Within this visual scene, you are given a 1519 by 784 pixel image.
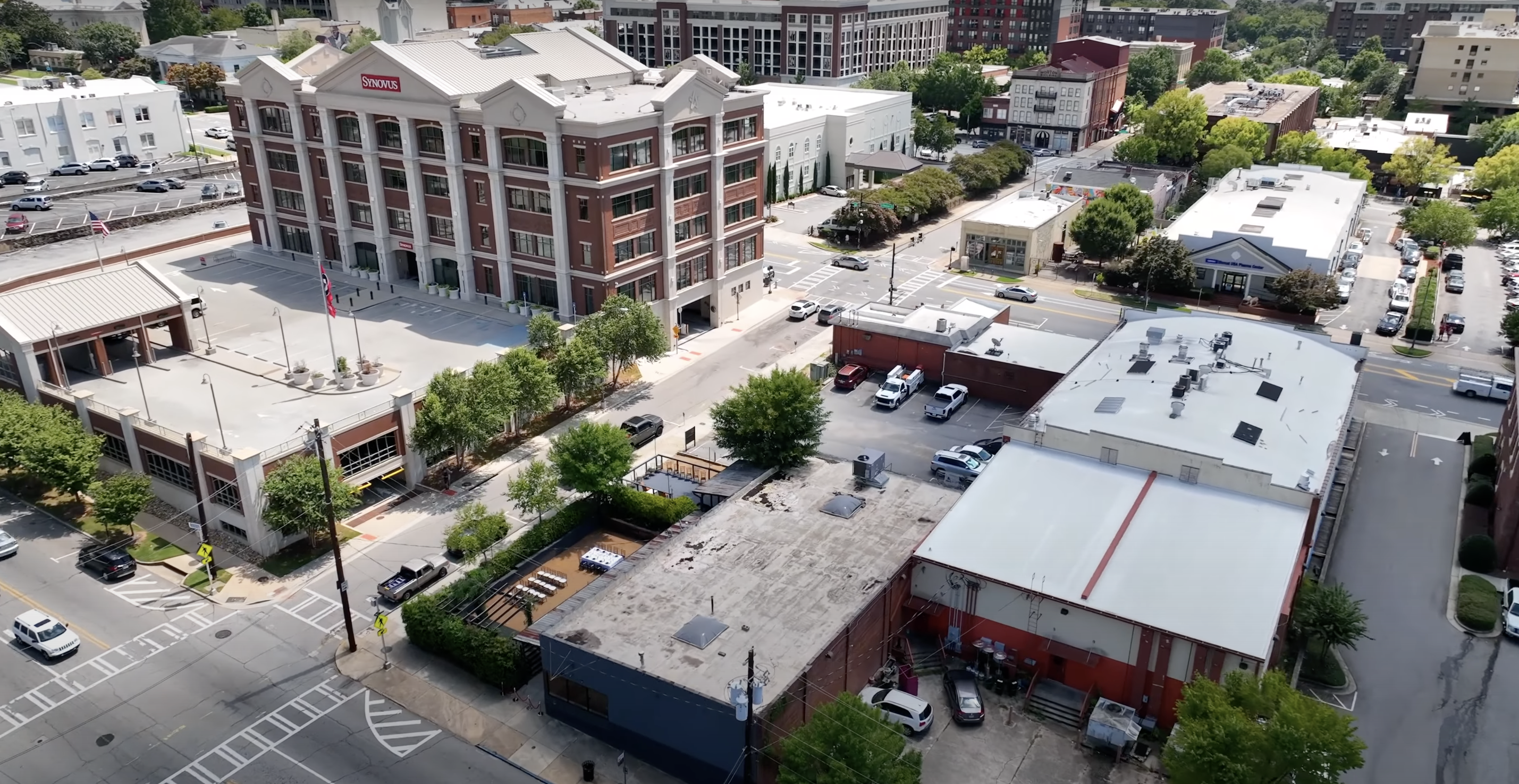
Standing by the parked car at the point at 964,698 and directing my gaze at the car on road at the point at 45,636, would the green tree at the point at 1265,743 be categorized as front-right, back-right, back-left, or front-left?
back-left

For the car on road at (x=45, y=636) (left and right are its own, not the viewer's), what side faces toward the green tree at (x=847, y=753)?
front

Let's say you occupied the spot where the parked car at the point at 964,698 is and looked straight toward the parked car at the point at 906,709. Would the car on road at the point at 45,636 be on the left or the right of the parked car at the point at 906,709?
right

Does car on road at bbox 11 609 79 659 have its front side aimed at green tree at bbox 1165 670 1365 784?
yes

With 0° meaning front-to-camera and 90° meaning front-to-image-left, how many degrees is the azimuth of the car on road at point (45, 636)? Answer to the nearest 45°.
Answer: approximately 315°
